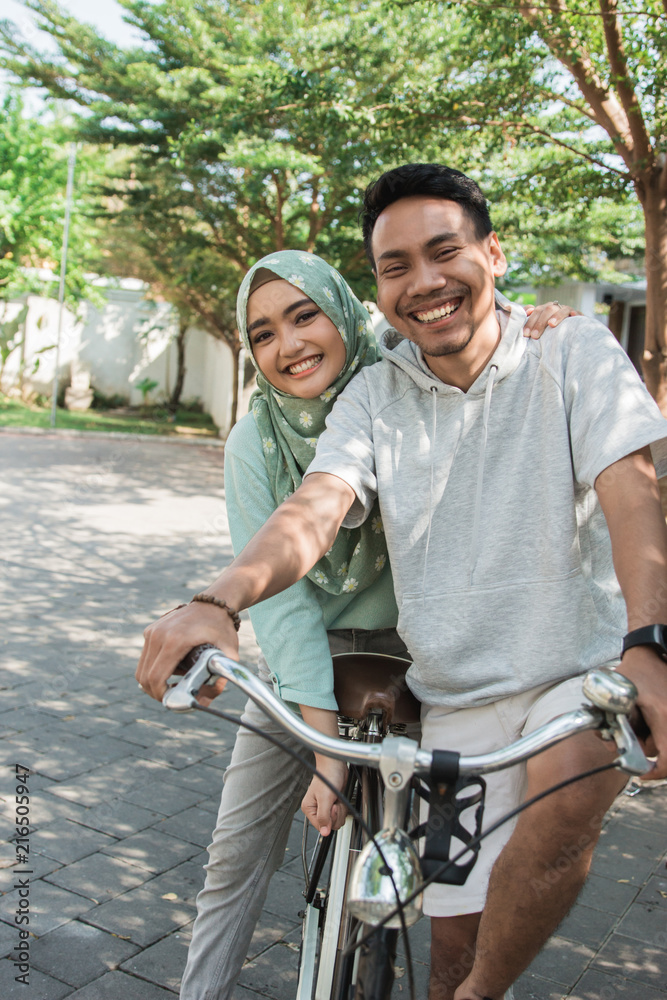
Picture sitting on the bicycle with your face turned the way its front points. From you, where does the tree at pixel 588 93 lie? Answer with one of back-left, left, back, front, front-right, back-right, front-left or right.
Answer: back

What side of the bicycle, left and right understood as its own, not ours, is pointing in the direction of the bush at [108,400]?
back

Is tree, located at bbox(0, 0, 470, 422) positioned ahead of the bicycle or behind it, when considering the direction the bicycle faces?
behind

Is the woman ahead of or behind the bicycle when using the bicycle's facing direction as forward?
behind

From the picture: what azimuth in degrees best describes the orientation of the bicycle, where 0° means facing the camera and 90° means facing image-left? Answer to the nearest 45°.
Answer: approximately 0°

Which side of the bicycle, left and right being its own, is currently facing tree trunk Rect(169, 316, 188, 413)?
back
